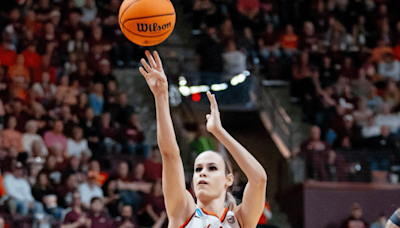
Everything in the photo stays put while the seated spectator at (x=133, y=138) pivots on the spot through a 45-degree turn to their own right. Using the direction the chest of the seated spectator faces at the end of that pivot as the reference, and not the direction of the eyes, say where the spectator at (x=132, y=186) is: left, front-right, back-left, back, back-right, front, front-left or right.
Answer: front

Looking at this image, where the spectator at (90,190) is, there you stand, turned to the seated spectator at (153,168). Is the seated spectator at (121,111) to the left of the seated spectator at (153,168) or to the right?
left

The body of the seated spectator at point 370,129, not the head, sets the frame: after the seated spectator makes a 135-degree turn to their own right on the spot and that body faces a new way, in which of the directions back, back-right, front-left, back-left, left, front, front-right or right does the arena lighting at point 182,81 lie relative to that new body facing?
front-left

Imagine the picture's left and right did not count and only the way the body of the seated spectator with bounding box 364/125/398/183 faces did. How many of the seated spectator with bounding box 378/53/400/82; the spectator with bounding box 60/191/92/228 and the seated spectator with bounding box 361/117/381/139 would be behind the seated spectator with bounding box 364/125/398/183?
2

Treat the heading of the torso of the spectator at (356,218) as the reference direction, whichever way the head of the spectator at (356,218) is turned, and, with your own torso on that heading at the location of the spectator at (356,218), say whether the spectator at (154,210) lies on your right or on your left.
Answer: on your right

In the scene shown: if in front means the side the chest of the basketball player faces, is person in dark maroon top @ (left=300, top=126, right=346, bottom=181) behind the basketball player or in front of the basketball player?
behind

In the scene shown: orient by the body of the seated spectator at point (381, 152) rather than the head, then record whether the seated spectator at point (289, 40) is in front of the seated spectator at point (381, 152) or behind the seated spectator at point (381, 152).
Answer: behind

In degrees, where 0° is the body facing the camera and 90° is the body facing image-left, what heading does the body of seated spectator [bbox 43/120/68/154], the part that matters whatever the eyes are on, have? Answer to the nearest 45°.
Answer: approximately 315°

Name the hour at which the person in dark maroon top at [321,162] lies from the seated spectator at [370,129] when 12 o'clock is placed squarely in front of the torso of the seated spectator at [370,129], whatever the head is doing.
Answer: the person in dark maroon top at [321,162] is roughly at 1 o'clock from the seated spectator at [370,129].
